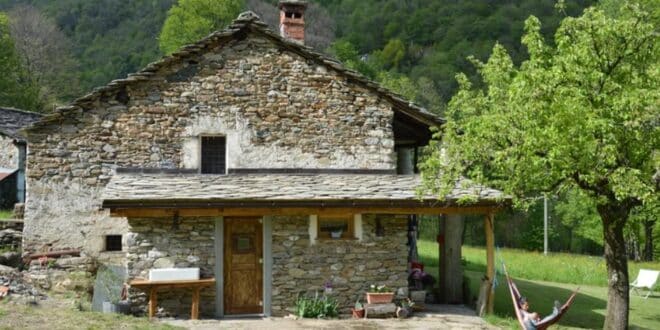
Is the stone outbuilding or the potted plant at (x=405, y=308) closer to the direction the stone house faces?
the potted plant

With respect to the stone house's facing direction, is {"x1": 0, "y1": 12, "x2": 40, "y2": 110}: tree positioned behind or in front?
behind

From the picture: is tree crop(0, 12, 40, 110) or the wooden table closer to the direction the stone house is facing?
the wooden table

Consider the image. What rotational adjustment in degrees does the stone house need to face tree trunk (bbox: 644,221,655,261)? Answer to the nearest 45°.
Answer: approximately 135° to its left

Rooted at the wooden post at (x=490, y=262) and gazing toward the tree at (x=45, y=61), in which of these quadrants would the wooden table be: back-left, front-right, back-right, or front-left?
front-left

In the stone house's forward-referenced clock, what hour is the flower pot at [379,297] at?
The flower pot is roughly at 10 o'clock from the stone house.

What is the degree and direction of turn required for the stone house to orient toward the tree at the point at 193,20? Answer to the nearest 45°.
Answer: approximately 180°

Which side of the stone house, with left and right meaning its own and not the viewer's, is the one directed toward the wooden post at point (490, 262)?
left

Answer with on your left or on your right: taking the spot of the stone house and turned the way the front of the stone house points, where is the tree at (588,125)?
on your left

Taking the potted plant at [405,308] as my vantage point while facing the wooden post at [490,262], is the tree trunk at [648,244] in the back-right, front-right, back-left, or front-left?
front-left

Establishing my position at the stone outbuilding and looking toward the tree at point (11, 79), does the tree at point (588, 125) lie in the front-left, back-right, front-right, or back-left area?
back-right

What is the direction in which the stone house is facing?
toward the camera

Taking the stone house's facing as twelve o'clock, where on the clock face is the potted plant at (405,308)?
The potted plant is roughly at 10 o'clock from the stone house.

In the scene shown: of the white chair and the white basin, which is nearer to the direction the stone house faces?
the white basin

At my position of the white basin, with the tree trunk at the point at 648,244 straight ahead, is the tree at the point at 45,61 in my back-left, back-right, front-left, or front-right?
front-left
